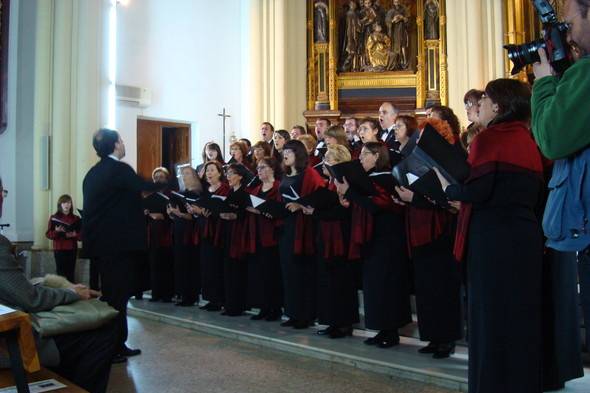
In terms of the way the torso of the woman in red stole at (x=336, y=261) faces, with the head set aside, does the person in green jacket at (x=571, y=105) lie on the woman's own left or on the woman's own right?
on the woman's own left

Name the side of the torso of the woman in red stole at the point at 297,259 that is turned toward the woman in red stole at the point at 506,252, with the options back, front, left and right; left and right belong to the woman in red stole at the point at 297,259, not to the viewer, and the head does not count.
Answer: left

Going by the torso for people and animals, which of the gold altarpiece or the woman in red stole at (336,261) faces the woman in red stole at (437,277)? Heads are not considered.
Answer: the gold altarpiece

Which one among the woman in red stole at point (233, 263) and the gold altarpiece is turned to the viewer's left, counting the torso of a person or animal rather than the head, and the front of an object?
the woman in red stole

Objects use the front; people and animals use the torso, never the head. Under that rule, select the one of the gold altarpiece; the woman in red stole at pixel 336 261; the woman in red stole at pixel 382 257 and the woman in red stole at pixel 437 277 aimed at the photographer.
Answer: the gold altarpiece

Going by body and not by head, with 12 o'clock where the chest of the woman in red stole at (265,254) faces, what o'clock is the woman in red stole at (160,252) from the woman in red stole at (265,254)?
the woman in red stole at (160,252) is roughly at 3 o'clock from the woman in red stole at (265,254).

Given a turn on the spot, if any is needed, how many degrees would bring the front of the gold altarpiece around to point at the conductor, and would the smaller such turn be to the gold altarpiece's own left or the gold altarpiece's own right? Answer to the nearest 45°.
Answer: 0° — it already faces them

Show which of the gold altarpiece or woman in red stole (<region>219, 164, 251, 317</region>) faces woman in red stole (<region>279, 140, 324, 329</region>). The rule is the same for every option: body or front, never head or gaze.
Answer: the gold altarpiece

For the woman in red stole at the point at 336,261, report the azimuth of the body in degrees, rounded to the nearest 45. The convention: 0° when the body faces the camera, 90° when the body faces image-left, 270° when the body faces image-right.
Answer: approximately 90°

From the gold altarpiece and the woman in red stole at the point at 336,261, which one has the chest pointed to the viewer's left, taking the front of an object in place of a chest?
the woman in red stole

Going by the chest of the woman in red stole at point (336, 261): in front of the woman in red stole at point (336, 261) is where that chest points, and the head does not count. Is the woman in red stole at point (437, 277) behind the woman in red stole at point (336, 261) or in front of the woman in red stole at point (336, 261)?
behind

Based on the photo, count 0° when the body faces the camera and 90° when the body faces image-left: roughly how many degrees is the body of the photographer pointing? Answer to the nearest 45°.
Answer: approximately 90°

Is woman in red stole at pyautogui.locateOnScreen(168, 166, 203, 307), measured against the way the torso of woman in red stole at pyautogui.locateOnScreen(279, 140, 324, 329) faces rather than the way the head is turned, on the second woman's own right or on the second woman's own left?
on the second woman's own right

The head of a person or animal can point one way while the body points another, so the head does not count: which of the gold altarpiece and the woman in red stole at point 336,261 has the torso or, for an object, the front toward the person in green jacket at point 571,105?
the gold altarpiece
